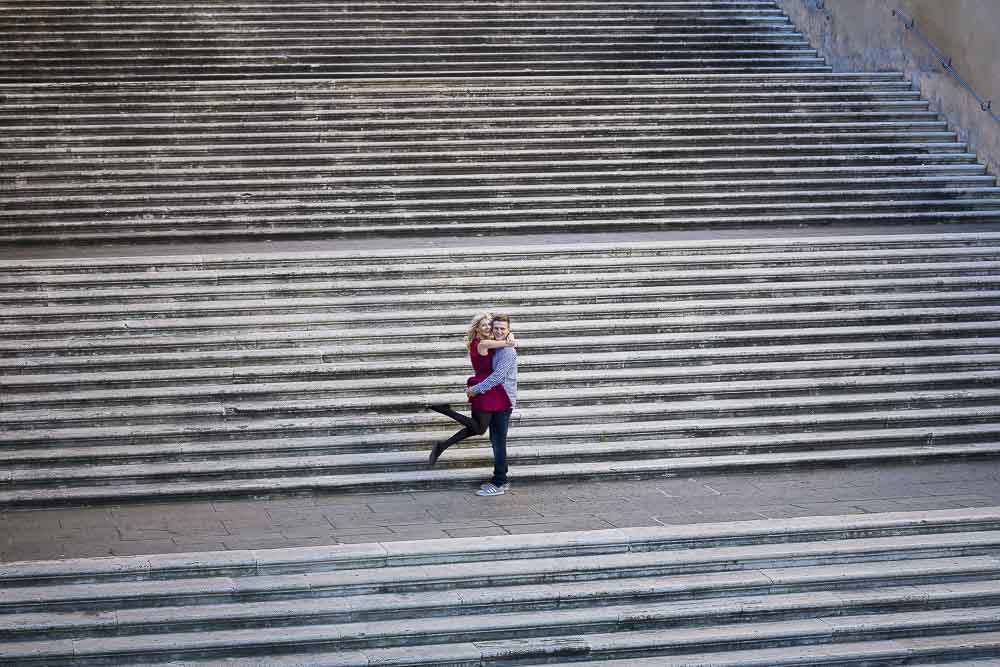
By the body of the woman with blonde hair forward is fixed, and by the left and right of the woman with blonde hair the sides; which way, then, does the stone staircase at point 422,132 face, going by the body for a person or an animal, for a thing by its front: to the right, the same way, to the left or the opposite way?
to the right

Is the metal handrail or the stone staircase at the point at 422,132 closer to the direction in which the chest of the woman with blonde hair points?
the metal handrail

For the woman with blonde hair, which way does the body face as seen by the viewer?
to the viewer's right

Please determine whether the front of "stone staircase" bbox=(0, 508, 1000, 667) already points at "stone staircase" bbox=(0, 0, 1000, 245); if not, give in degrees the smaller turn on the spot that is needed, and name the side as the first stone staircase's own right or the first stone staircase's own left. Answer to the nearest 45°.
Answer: approximately 180°

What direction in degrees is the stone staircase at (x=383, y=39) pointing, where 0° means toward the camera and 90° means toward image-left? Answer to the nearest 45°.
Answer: approximately 0°

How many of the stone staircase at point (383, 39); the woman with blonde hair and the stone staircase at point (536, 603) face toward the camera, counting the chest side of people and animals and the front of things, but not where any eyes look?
2
